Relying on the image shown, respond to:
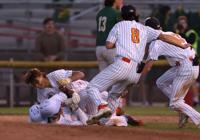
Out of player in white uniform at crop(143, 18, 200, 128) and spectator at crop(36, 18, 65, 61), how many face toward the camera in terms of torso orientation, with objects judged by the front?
1

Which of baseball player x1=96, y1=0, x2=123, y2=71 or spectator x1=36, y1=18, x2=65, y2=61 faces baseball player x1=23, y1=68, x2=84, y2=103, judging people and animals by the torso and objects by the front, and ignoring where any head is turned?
the spectator

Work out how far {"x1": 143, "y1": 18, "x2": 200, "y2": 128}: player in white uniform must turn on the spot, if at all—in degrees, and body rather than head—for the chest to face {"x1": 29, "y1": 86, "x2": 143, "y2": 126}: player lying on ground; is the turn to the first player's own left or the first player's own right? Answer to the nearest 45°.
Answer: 0° — they already face them

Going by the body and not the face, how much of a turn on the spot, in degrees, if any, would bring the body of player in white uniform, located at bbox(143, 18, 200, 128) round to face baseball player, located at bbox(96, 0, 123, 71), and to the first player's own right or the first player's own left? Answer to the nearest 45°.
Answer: approximately 45° to the first player's own right

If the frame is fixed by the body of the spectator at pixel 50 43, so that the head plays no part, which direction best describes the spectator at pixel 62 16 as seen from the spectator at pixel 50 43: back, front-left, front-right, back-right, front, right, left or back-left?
back

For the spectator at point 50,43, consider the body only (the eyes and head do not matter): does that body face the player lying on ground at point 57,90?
yes

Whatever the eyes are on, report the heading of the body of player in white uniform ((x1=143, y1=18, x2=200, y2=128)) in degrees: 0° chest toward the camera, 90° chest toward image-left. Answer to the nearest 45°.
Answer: approximately 90°

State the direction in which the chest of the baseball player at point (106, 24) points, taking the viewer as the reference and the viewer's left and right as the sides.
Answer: facing away from the viewer and to the right of the viewer

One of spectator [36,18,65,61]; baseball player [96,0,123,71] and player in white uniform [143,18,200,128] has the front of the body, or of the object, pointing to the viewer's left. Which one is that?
the player in white uniform
